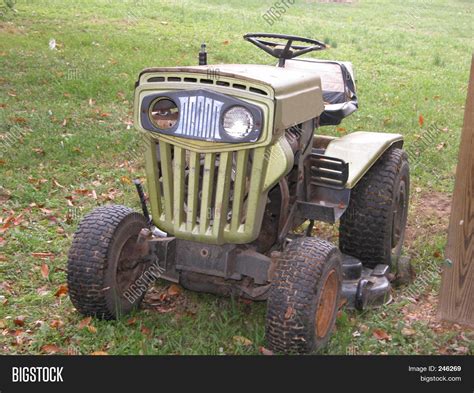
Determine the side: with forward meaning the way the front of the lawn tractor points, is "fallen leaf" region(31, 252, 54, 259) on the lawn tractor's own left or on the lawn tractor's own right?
on the lawn tractor's own right

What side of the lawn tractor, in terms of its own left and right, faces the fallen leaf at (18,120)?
right

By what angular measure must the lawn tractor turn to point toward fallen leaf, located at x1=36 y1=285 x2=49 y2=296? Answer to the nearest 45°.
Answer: approximately 90° to its right

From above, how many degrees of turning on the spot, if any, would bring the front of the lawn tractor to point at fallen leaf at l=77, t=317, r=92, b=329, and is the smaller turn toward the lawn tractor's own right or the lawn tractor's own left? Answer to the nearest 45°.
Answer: approximately 45° to the lawn tractor's own right

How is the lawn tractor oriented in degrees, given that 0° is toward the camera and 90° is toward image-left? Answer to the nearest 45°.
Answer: approximately 45°

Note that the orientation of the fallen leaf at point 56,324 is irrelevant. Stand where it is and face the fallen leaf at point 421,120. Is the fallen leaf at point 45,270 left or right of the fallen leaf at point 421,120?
left
